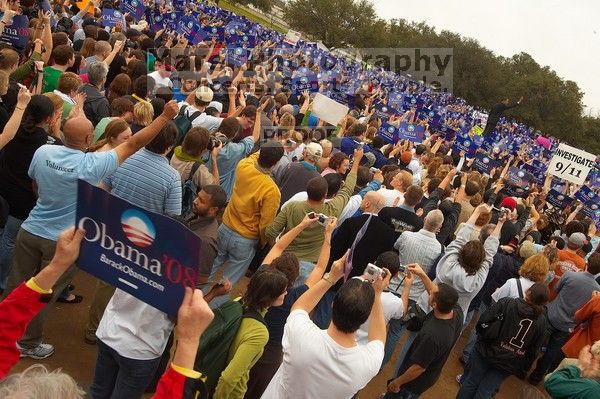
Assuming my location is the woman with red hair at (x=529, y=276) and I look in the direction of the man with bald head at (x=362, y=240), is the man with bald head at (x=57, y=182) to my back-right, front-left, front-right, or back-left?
front-left

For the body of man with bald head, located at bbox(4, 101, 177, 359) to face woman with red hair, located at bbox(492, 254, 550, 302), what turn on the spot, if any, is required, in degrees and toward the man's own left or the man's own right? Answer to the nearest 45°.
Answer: approximately 45° to the man's own right

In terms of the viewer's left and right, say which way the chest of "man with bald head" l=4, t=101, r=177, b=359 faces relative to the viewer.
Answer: facing away from the viewer and to the right of the viewer

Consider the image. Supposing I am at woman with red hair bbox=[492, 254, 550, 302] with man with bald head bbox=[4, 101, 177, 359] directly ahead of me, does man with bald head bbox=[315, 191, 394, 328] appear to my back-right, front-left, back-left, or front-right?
front-right

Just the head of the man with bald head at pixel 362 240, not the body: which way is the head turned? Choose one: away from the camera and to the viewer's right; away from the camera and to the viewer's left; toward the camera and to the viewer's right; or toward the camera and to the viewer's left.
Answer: away from the camera and to the viewer's right

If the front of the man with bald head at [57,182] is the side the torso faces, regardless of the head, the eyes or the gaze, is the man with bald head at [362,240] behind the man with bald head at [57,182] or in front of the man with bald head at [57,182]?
in front
